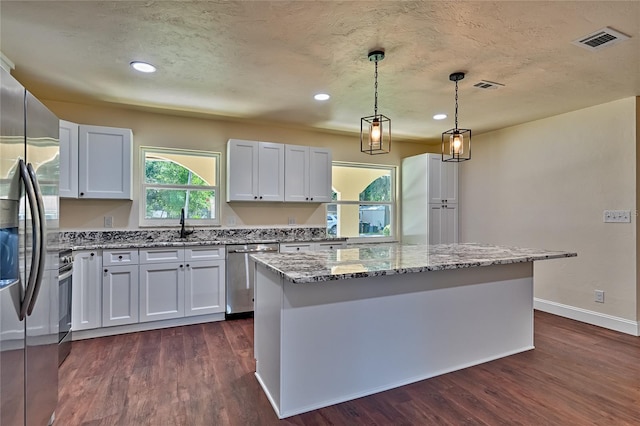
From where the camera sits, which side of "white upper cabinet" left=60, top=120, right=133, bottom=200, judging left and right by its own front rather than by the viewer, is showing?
front

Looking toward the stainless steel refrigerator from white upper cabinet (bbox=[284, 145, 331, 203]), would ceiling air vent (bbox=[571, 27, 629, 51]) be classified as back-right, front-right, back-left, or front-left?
front-left

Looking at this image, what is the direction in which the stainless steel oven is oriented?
to the viewer's right

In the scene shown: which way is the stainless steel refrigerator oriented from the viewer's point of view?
to the viewer's right

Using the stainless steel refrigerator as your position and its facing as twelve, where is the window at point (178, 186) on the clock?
The window is roughly at 10 o'clock from the stainless steel refrigerator.

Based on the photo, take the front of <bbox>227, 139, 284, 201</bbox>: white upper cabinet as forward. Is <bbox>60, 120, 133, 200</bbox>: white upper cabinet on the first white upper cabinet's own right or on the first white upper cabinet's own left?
on the first white upper cabinet's own right

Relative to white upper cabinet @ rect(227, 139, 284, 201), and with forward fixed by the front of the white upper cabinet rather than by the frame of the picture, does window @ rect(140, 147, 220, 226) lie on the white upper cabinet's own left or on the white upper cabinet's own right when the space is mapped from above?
on the white upper cabinet's own right

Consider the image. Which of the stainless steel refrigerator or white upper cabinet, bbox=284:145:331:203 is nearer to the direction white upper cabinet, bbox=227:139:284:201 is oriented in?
the stainless steel refrigerator

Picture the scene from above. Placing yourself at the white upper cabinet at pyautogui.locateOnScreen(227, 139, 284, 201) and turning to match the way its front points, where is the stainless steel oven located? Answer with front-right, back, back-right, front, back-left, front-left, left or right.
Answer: front-right

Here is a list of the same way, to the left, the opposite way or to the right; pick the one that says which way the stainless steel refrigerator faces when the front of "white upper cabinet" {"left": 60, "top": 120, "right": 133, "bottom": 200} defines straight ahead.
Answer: to the left

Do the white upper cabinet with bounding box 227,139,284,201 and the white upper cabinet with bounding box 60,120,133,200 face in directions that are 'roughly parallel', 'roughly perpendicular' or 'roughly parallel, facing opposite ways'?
roughly parallel

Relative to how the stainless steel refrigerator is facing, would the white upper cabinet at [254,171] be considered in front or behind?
in front

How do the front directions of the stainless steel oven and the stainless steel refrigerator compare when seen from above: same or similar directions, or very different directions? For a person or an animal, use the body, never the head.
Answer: same or similar directions

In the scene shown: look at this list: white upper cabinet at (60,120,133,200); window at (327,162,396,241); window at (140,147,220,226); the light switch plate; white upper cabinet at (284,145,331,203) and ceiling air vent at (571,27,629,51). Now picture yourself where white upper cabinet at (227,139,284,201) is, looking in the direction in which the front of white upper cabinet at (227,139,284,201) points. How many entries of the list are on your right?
2

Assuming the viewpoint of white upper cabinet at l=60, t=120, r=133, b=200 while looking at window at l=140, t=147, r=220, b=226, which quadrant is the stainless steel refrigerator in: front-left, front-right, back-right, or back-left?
back-right

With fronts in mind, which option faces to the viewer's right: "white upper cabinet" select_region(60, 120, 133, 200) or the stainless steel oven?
the stainless steel oven

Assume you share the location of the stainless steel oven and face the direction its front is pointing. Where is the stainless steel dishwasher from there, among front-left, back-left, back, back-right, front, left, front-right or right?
front

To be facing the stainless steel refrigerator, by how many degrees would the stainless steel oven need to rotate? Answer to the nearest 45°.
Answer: approximately 90° to its right

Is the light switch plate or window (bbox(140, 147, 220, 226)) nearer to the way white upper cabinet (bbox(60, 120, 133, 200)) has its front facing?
the light switch plate

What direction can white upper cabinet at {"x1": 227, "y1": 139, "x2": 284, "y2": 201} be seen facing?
toward the camera

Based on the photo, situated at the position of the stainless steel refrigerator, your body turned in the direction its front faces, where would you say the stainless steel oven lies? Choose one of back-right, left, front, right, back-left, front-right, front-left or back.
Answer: left
